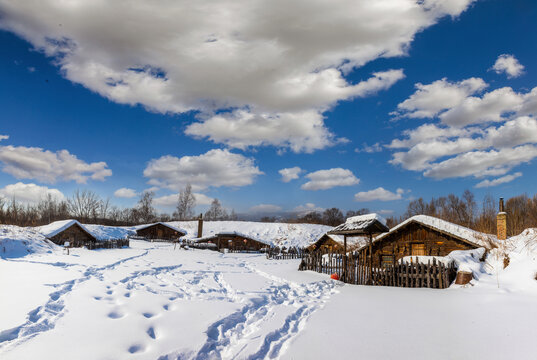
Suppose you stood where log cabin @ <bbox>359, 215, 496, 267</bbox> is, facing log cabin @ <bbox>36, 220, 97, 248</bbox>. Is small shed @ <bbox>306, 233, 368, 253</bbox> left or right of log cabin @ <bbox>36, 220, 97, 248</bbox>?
right

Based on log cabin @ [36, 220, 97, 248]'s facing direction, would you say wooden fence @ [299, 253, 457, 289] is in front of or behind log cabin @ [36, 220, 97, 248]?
in front

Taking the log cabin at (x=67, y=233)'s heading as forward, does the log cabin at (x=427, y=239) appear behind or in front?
in front

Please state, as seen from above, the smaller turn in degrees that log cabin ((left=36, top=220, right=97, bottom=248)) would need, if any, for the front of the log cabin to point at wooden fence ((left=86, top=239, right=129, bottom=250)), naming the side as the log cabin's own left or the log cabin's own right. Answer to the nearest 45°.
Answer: approximately 45° to the log cabin's own left

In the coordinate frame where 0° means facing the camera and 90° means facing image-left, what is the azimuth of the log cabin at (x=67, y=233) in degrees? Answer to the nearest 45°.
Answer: approximately 315°
